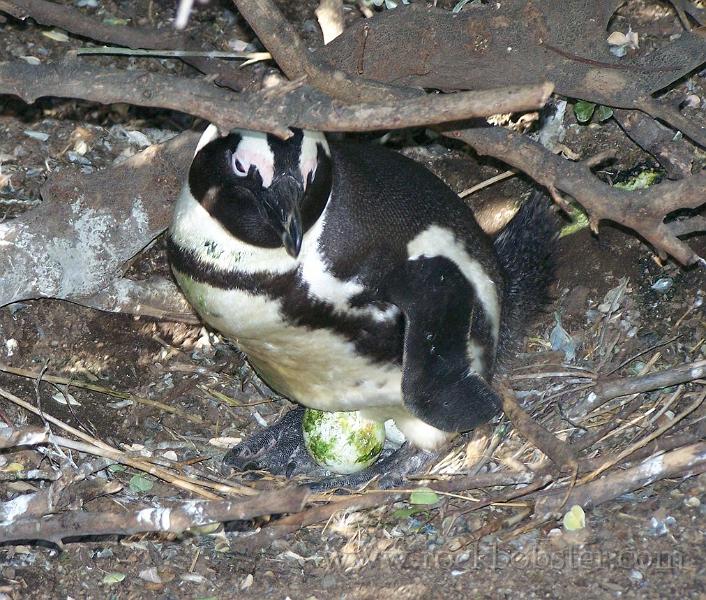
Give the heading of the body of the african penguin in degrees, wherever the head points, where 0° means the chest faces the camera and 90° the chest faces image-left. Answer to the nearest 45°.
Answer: approximately 45°

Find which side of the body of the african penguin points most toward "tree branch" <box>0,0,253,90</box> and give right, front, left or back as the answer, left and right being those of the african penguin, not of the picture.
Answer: right

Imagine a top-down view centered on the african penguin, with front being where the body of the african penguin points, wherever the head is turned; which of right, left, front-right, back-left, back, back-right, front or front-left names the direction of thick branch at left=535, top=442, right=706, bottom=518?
left

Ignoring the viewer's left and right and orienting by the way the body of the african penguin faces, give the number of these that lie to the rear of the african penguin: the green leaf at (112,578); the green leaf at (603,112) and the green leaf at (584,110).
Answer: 2

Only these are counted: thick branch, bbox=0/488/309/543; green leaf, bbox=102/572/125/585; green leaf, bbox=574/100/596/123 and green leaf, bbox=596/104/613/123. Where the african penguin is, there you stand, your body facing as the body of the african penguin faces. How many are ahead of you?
2

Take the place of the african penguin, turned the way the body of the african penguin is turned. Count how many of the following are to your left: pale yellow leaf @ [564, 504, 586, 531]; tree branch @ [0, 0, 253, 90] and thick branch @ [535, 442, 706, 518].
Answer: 2

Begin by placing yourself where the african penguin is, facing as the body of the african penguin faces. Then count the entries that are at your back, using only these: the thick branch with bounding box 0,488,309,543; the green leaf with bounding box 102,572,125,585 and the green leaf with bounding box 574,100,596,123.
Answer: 1

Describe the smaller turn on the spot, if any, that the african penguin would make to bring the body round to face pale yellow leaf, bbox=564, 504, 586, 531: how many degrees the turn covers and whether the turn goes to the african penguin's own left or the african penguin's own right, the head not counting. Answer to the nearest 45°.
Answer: approximately 90° to the african penguin's own left

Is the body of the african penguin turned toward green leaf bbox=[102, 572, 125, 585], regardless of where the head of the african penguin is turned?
yes
